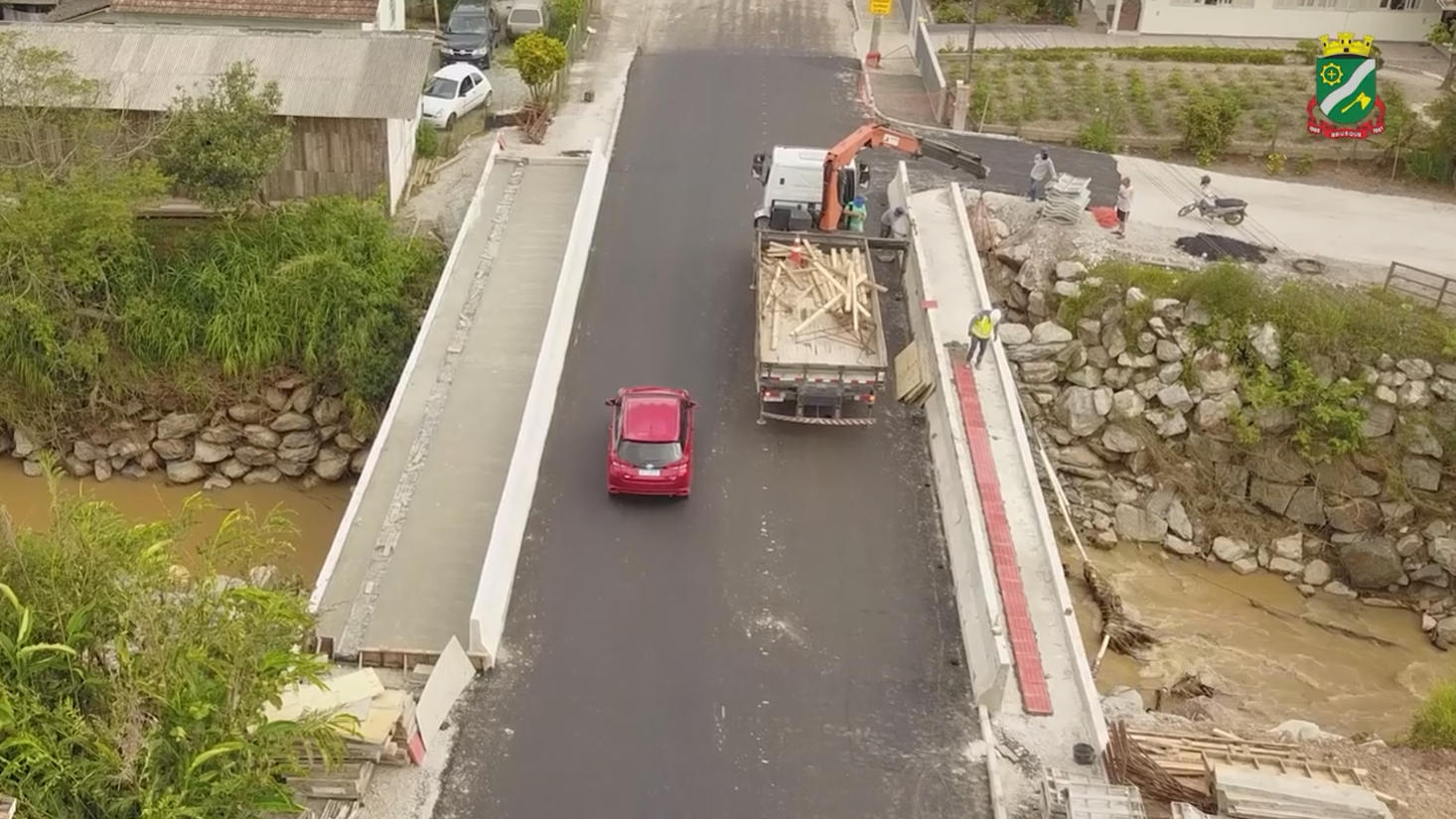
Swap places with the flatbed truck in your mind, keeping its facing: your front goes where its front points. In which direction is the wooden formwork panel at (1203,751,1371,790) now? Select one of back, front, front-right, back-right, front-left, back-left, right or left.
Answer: back-right

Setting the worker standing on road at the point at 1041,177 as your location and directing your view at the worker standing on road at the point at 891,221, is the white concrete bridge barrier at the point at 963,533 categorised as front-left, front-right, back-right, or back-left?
front-left

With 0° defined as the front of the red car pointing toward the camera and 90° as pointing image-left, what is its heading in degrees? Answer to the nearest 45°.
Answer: approximately 180°

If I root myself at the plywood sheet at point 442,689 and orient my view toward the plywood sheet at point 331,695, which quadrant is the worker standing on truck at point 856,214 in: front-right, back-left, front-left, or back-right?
back-right

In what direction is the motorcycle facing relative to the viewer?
to the viewer's left

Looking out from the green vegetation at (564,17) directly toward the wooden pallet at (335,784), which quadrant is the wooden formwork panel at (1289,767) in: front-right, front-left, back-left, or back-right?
front-left

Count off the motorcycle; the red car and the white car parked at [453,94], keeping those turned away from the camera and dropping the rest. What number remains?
1

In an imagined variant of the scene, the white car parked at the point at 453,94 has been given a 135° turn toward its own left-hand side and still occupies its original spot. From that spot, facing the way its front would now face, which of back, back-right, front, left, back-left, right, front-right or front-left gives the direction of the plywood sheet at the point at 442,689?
right

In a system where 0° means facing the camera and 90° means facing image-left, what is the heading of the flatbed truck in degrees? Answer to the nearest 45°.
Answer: approximately 180°

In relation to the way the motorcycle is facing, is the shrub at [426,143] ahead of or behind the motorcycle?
ahead

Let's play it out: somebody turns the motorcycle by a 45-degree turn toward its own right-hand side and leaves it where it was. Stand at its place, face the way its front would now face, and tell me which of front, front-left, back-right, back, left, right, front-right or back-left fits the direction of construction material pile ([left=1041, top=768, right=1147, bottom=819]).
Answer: back-left

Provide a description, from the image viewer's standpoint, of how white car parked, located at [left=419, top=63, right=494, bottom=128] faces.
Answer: facing the viewer and to the left of the viewer

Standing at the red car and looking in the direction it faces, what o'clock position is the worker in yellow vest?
The worker in yellow vest is roughly at 2 o'clock from the red car.

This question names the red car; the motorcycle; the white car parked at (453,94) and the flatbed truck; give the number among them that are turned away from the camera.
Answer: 2

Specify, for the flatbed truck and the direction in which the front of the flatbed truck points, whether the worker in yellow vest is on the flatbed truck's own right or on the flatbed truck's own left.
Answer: on the flatbed truck's own right
